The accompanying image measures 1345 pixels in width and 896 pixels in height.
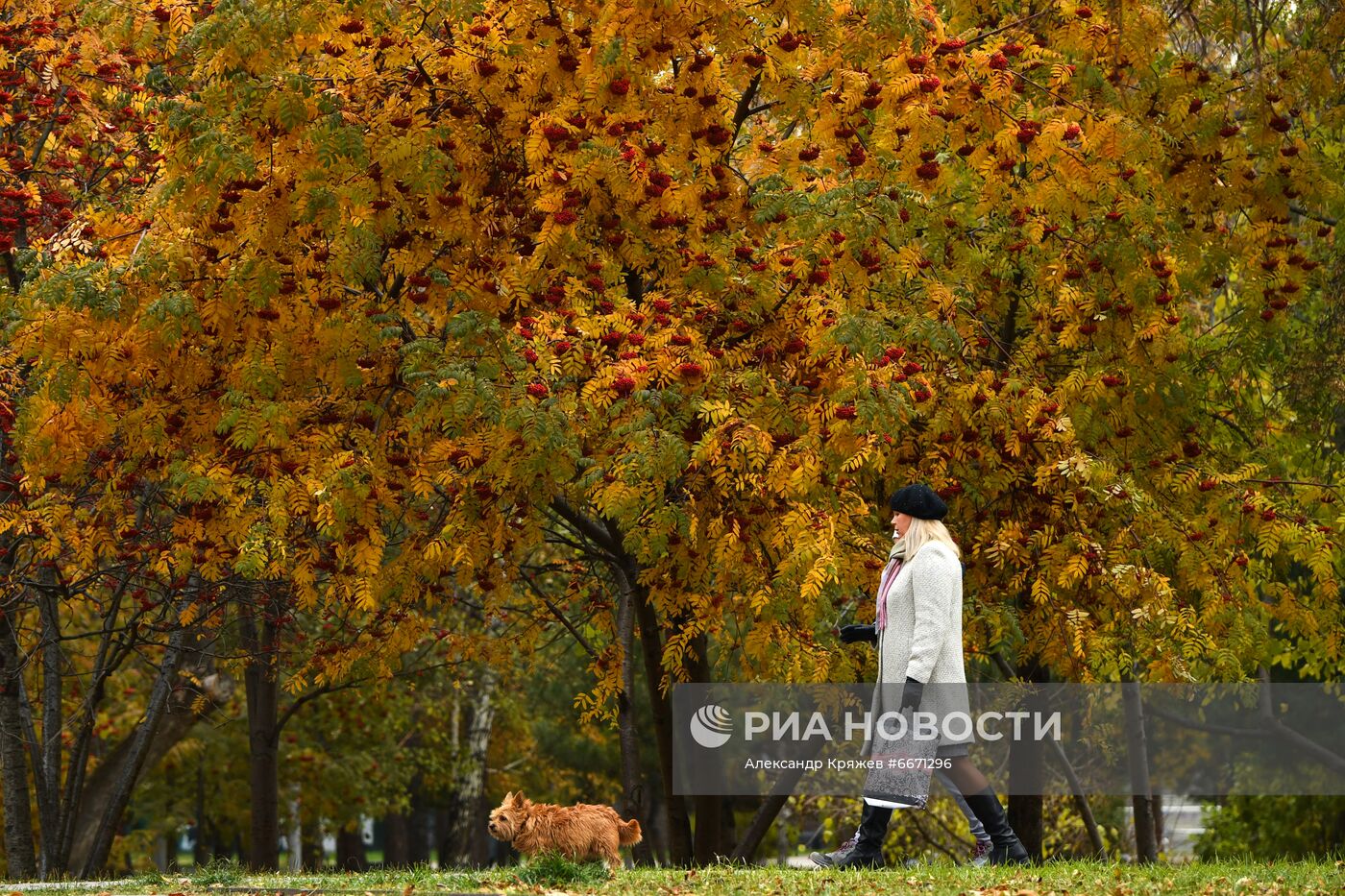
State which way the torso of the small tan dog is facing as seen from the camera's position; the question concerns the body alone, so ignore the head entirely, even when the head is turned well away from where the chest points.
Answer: to the viewer's left

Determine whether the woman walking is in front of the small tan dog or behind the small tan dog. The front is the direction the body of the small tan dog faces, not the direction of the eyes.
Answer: behind

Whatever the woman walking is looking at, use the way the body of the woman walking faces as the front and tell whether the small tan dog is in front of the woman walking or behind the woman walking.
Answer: in front

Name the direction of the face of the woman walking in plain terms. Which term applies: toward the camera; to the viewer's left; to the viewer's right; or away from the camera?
to the viewer's left

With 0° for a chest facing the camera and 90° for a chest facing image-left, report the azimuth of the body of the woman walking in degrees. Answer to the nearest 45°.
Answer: approximately 90°

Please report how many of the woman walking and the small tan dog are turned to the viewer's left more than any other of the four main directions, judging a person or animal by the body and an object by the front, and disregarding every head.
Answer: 2
